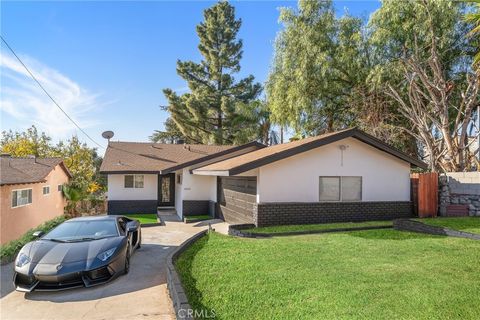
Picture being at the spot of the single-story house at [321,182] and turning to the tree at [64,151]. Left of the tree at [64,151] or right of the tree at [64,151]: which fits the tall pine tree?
right

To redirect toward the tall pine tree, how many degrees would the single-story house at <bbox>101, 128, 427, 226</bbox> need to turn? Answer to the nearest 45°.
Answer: approximately 180°

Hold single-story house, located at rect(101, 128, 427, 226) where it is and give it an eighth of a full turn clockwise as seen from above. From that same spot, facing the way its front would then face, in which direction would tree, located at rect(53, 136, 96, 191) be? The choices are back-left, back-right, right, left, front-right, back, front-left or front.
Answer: right

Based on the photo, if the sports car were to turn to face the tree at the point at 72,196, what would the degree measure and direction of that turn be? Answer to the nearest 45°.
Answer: approximately 135° to its right

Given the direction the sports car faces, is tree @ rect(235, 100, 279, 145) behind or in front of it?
behind

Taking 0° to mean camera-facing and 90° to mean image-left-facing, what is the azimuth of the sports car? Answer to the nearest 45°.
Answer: approximately 45°

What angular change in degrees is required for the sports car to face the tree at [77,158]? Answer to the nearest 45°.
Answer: approximately 135° to its right

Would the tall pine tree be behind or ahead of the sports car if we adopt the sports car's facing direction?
behind

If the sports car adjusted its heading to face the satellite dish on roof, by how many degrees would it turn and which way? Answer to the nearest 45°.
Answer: approximately 135° to its right

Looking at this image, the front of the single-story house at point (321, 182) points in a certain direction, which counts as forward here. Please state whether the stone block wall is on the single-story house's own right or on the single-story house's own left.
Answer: on the single-story house's own left

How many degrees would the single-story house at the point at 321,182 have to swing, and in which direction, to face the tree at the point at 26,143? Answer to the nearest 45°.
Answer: approximately 135° to its right
